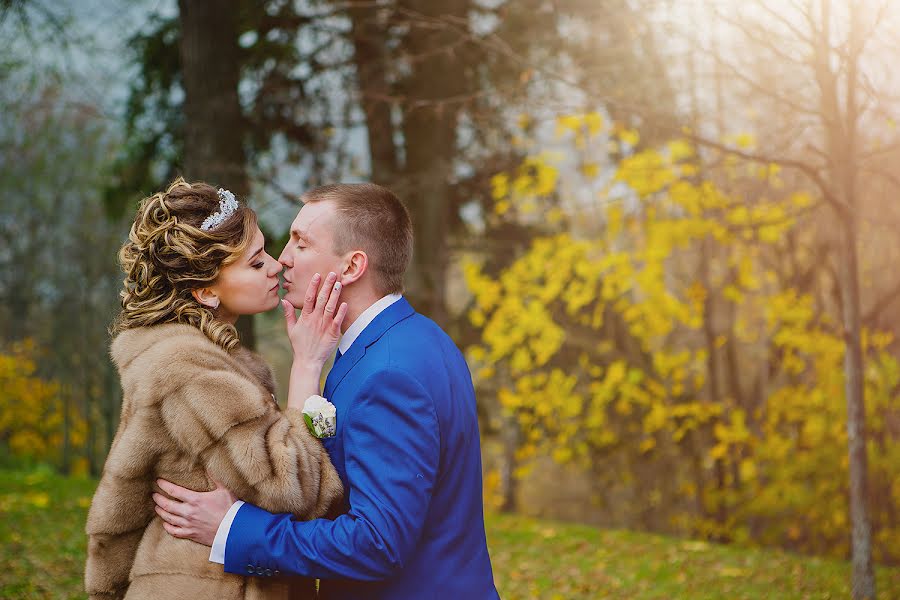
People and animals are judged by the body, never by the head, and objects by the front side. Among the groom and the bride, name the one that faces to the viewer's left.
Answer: the groom

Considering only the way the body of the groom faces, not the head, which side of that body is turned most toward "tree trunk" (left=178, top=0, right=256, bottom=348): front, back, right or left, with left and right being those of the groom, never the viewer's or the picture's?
right

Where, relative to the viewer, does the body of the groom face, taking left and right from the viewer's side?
facing to the left of the viewer

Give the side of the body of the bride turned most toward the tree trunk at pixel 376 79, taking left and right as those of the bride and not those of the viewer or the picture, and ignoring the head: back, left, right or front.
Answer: left

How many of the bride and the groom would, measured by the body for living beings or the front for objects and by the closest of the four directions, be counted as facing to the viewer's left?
1

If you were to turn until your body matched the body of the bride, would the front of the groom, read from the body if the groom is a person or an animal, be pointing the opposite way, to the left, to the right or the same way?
the opposite way

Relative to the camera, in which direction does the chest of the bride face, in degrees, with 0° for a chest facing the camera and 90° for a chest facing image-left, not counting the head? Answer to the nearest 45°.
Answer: approximately 270°

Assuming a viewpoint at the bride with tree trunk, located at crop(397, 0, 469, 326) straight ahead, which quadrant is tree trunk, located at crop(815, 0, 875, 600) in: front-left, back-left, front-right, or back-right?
front-right

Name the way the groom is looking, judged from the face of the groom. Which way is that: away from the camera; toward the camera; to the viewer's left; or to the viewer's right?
to the viewer's left

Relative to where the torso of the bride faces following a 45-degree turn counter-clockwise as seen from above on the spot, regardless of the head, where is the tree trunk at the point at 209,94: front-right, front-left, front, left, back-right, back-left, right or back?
front-left

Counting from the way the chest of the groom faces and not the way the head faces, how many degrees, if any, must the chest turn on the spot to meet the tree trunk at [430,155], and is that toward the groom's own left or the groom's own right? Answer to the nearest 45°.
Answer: approximately 90° to the groom's own right

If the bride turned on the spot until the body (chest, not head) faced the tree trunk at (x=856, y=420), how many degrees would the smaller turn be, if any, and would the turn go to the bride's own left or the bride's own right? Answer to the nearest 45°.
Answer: approximately 45° to the bride's own left

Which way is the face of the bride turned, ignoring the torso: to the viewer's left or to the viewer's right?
to the viewer's right
